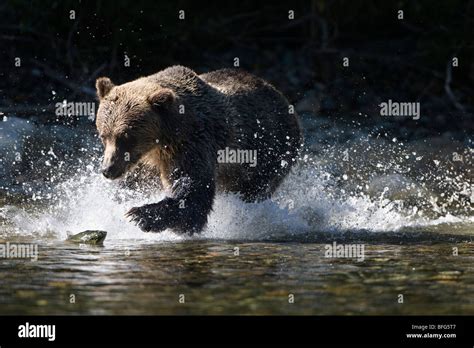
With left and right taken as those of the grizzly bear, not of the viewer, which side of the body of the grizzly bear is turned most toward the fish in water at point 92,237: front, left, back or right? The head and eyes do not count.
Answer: front

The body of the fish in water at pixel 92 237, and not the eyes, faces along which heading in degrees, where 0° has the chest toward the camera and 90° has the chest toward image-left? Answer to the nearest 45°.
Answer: approximately 90°

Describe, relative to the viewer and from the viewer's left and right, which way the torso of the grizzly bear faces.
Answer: facing the viewer and to the left of the viewer
